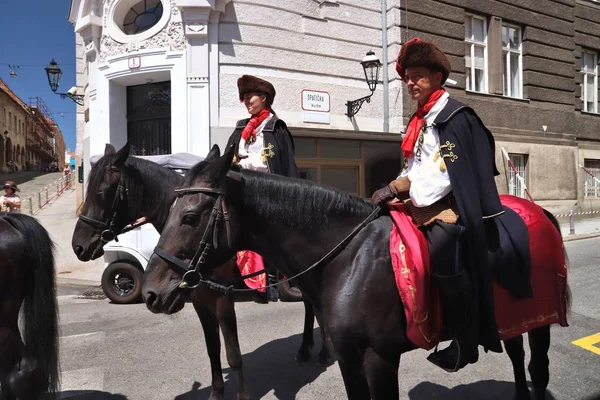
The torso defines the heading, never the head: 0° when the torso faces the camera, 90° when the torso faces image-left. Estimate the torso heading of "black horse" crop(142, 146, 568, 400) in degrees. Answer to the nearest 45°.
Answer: approximately 90°

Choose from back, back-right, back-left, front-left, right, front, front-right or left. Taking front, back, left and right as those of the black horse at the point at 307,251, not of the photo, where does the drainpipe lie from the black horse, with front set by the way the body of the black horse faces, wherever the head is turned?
right

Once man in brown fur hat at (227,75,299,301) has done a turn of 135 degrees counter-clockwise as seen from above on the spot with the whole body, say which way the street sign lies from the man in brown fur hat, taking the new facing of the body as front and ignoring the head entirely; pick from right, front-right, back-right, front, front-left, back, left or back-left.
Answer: left

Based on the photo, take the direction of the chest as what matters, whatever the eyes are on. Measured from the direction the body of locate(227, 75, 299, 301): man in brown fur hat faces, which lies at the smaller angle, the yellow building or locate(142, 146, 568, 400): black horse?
the black horse

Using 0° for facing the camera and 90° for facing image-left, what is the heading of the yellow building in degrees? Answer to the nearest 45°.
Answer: approximately 270°

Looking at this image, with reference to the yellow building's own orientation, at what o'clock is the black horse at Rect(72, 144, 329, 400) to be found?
The black horse is roughly at 3 o'clock from the yellow building.

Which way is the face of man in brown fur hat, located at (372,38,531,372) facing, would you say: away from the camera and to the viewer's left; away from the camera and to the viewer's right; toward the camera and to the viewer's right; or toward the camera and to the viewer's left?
toward the camera and to the viewer's left

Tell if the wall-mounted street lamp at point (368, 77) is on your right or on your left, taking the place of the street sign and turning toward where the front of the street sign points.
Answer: on your left

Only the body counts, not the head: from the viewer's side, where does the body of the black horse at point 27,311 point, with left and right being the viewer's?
facing to the left of the viewer

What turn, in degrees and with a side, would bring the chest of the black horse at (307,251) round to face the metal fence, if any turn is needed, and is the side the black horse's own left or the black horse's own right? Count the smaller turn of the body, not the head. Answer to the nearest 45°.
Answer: approximately 45° to the black horse's own right

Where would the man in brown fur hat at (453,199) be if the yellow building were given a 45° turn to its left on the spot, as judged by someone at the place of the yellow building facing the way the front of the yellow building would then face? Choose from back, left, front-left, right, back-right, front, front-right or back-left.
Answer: back-right

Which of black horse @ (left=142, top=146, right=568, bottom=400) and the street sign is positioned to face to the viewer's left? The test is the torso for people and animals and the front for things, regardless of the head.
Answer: the black horse

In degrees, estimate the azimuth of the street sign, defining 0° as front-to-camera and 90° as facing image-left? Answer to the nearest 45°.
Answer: approximately 0°
